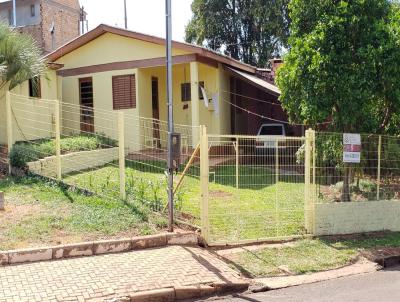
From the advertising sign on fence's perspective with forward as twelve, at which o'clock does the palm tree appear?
The palm tree is roughly at 3 o'clock from the advertising sign on fence.

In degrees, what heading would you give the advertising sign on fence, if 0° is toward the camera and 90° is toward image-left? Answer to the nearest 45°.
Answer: approximately 0°

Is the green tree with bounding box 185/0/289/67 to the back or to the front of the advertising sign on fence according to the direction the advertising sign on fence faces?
to the back

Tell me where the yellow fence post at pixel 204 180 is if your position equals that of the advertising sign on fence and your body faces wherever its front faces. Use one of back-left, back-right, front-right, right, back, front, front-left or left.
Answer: front-right

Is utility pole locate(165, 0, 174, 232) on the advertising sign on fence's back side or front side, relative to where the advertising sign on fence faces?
on the front side

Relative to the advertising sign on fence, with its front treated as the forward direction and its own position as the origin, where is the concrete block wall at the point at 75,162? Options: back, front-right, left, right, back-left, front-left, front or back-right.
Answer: right

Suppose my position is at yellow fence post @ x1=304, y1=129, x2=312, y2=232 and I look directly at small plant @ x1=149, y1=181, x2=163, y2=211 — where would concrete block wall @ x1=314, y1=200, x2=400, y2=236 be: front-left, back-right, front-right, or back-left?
back-right

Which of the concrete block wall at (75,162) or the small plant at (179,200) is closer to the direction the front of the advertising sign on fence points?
the small plant

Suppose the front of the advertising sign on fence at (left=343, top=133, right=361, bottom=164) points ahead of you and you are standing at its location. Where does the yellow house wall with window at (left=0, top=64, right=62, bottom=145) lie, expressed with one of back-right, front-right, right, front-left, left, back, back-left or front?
right

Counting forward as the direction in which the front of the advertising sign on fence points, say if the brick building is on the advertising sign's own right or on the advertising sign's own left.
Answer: on the advertising sign's own right

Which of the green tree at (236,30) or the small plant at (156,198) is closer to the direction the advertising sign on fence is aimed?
the small plant
